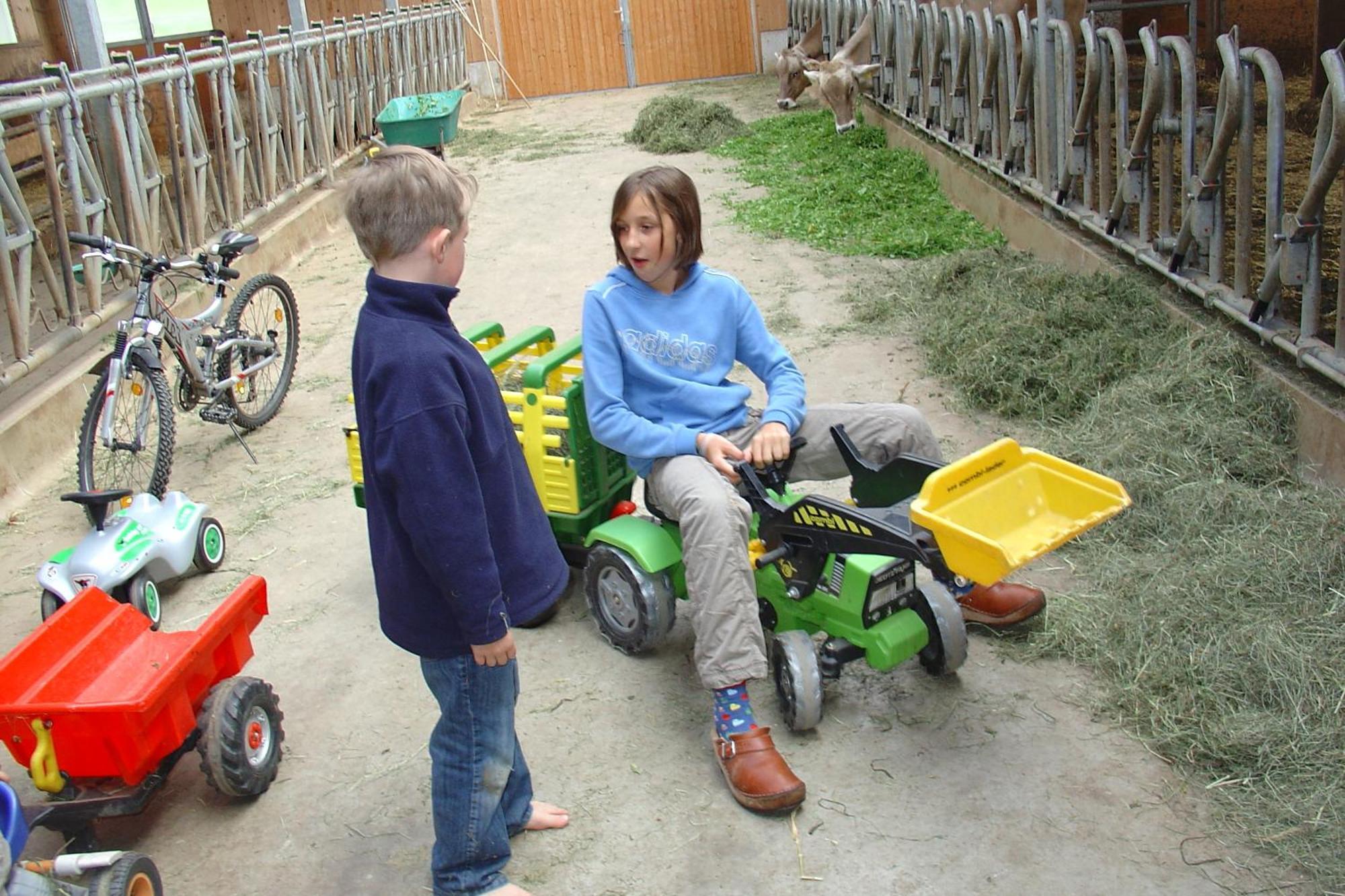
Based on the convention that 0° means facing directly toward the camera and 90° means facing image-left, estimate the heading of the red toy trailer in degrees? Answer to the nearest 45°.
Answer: approximately 45°

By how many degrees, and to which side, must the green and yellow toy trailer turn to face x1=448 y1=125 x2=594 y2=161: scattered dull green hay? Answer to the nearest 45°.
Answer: approximately 135° to its left

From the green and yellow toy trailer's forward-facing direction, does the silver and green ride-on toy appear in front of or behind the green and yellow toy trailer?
behind

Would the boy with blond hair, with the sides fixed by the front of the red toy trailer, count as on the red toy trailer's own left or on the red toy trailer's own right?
on the red toy trailer's own left

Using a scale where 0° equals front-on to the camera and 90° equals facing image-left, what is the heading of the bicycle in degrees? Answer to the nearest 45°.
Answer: approximately 45°

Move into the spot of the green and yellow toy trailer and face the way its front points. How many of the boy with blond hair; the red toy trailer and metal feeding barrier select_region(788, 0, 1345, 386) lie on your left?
1

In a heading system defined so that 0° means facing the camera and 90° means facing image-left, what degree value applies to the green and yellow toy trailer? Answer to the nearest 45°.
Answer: approximately 315°

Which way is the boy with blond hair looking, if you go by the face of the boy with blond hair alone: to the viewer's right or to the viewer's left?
to the viewer's right

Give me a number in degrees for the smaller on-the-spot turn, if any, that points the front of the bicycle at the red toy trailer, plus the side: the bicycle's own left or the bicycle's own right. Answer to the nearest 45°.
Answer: approximately 45° to the bicycle's own left

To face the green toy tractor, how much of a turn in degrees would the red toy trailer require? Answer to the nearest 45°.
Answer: approximately 135° to its left

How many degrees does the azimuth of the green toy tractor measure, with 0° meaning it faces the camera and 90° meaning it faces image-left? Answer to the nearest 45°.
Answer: approximately 315°

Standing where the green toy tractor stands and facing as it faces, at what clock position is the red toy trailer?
The red toy trailer is roughly at 4 o'clock from the green toy tractor.

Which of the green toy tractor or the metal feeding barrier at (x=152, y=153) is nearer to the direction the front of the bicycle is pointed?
the green toy tractor
